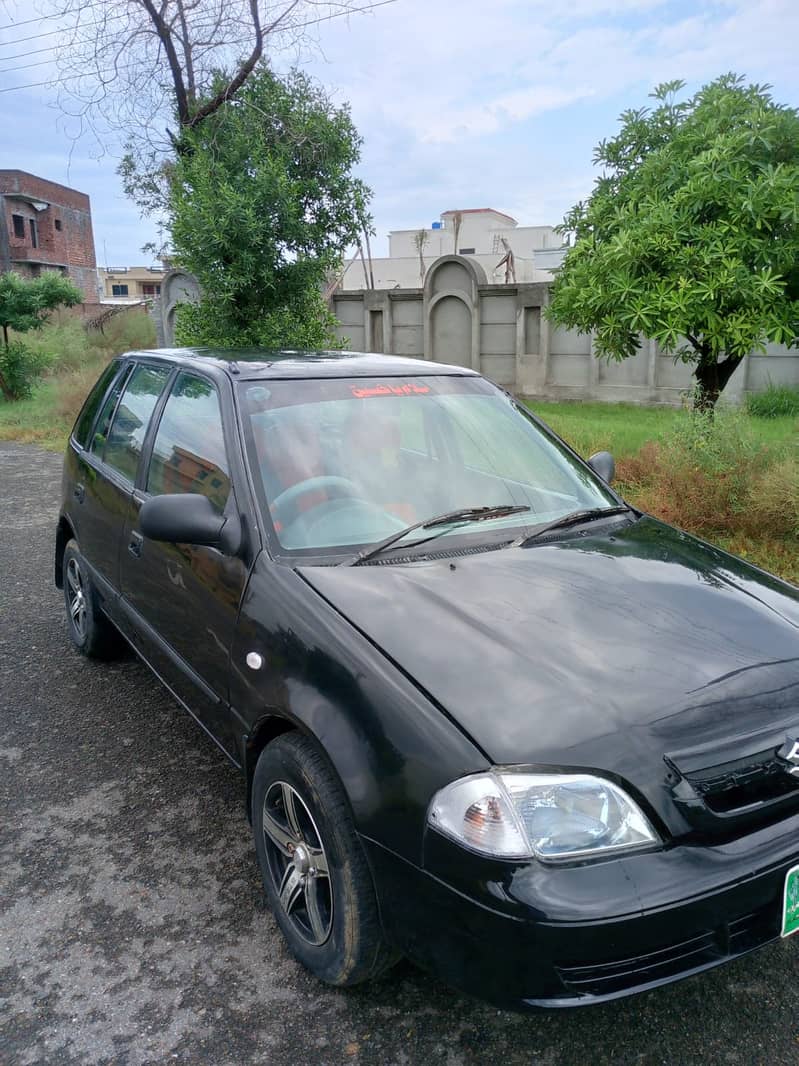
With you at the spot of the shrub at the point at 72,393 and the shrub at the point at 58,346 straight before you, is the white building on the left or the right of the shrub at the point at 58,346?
right

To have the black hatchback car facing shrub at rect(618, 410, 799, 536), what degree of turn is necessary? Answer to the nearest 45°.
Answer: approximately 90° to its left

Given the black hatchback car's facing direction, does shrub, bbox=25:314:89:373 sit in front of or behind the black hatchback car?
behind

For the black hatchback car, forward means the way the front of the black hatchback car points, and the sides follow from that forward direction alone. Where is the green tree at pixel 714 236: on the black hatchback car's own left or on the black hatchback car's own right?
on the black hatchback car's own left

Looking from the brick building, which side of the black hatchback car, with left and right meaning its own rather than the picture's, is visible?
back

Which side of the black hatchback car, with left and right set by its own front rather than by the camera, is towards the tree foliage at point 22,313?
back

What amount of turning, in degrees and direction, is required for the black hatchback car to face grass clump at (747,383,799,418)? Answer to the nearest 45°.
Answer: approximately 90° to its left

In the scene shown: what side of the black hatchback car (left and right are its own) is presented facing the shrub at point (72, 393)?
back

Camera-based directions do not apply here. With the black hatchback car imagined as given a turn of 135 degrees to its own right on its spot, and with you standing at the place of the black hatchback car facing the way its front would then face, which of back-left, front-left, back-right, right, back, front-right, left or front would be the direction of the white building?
right

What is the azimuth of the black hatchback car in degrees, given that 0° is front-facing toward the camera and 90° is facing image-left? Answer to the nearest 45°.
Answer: approximately 315°

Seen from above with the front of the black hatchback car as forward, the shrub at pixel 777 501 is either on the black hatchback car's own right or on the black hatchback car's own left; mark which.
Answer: on the black hatchback car's own left
